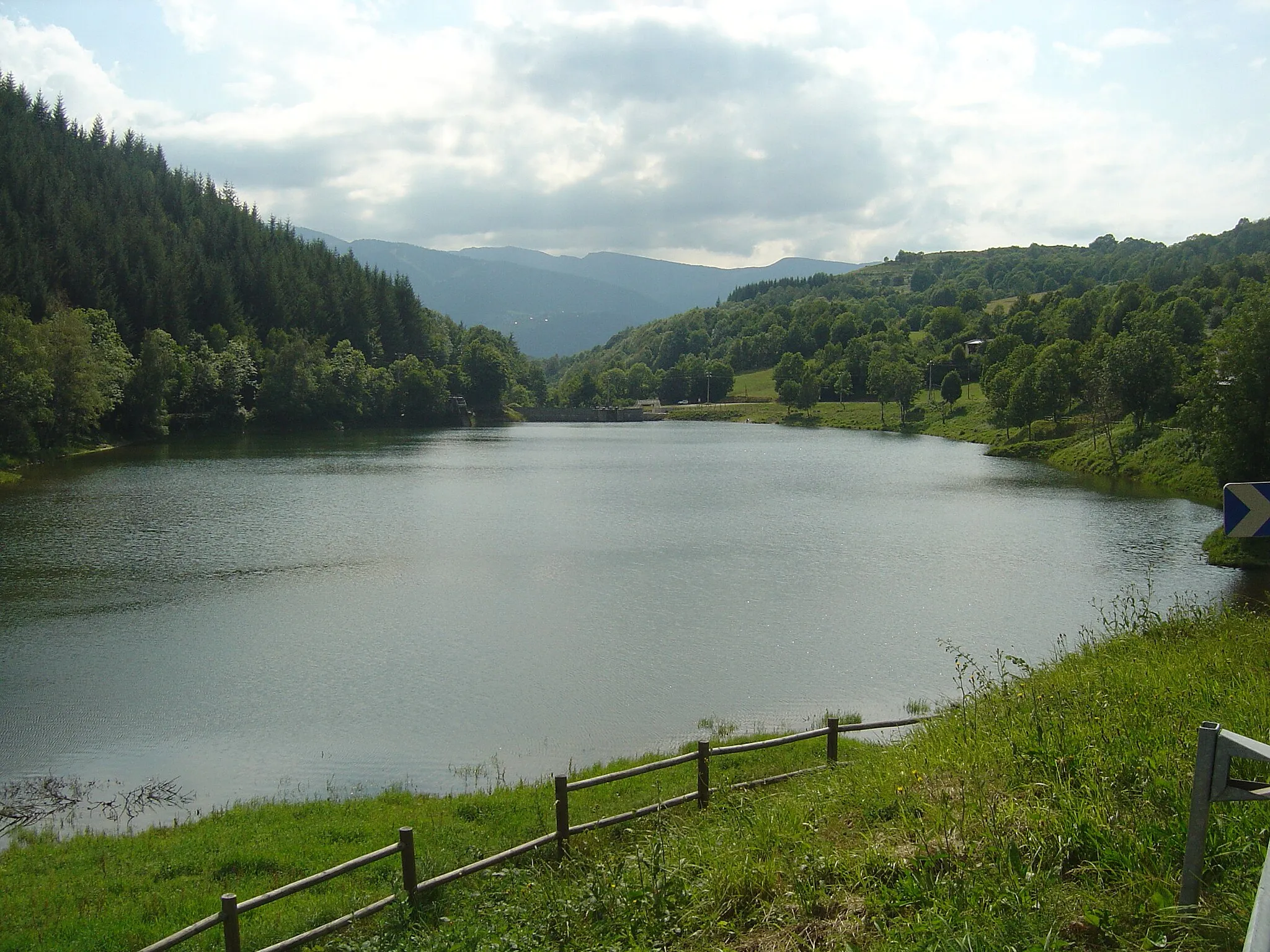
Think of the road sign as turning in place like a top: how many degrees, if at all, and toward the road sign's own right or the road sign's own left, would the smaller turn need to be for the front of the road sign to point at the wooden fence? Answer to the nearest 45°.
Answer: approximately 90° to the road sign's own right

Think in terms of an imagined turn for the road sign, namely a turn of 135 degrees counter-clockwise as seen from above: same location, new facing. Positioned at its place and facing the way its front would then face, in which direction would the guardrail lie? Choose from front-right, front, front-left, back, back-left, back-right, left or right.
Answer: back-right

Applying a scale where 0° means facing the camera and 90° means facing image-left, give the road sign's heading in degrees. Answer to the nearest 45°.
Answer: approximately 0°
